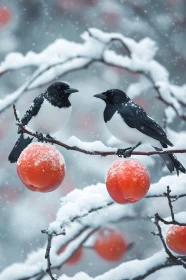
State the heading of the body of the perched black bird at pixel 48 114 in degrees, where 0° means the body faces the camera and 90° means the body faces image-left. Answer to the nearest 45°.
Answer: approximately 315°

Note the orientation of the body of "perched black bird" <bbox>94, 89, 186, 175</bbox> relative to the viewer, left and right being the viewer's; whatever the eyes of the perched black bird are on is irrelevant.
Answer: facing to the left of the viewer

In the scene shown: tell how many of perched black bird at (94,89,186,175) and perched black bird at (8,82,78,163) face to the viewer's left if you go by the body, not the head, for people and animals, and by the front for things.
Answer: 1
